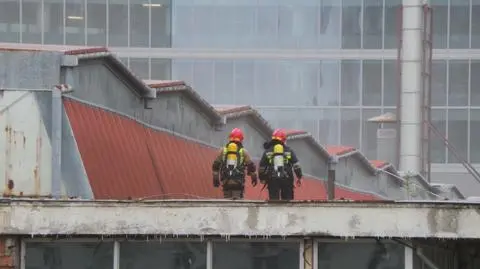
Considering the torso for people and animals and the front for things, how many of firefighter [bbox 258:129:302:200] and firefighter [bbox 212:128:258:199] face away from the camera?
2

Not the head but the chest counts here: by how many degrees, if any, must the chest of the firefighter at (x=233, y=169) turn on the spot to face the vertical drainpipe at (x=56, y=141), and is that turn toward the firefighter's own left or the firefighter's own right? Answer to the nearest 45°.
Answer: approximately 90° to the firefighter's own left

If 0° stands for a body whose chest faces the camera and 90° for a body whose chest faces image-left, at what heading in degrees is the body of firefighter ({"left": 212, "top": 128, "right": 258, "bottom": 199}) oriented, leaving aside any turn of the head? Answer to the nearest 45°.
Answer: approximately 180°

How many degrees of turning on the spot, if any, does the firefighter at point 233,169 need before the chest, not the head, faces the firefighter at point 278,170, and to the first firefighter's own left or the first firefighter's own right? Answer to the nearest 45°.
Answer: approximately 90° to the first firefighter's own right

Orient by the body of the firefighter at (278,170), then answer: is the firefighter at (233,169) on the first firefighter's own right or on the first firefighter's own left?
on the first firefighter's own left

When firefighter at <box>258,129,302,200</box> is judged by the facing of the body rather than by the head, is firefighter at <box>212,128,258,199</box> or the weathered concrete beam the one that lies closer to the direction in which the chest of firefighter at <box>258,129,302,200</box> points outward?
the firefighter

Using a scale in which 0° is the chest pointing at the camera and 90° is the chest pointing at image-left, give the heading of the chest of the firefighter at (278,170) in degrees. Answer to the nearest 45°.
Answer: approximately 180°

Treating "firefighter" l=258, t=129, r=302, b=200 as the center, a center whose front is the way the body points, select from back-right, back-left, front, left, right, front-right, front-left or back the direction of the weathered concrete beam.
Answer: back
